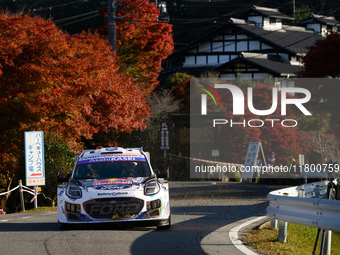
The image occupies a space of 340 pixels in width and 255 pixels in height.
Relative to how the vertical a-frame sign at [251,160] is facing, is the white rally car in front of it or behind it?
in front

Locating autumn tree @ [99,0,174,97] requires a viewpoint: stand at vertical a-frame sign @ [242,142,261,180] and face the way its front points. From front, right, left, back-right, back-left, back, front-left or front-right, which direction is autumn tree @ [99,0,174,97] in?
right

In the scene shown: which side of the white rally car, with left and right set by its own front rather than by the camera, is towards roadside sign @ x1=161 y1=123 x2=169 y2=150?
back

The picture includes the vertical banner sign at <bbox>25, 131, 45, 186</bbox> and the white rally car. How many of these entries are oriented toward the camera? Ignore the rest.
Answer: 2

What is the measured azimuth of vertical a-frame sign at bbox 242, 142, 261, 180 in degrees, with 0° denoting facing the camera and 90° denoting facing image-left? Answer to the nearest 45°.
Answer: approximately 45°

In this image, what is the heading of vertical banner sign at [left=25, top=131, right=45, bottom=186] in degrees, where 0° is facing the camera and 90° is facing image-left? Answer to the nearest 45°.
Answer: approximately 0°

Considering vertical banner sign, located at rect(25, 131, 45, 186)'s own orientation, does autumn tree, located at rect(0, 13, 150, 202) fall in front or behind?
behind

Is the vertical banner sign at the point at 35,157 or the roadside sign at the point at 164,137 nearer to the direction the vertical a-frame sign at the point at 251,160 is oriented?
the vertical banner sign

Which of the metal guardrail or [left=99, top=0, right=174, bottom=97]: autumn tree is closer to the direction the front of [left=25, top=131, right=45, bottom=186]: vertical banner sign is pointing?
the metal guardrail
